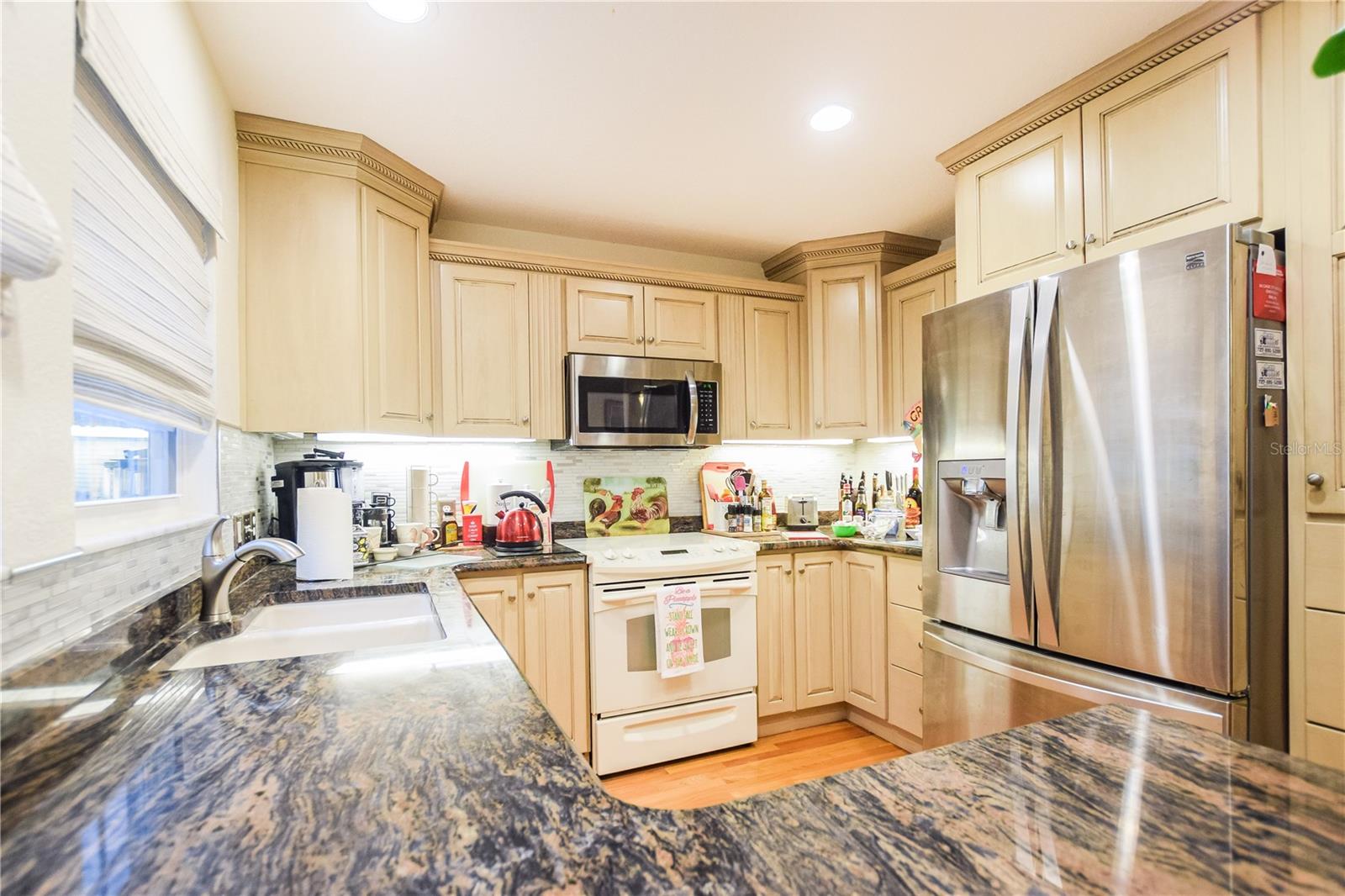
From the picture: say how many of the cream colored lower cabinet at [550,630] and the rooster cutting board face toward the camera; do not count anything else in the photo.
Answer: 2

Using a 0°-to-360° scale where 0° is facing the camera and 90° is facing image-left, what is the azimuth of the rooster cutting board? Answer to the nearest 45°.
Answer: approximately 0°

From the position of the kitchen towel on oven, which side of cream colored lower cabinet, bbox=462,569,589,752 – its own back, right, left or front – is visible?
left

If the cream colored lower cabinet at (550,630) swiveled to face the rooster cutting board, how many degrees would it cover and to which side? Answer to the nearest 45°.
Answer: approximately 135° to its left

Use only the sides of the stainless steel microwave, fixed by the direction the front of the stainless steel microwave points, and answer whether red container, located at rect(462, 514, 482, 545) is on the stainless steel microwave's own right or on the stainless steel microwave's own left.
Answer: on the stainless steel microwave's own right

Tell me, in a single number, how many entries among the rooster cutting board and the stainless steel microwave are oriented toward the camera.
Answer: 2
